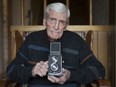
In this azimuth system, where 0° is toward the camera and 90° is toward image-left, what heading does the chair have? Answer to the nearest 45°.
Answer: approximately 0°

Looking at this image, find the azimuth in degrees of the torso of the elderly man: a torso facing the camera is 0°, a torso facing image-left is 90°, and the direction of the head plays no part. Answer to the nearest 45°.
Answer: approximately 0°
